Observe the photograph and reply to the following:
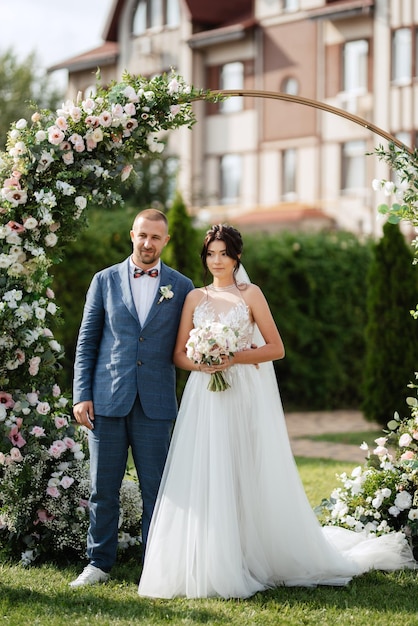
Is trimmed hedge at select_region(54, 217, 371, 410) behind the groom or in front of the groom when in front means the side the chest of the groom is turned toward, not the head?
behind

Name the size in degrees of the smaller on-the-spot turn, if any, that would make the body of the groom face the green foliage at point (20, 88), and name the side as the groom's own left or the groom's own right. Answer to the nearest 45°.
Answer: approximately 180°

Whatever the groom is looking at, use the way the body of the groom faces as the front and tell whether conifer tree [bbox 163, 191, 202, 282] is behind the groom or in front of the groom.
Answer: behind

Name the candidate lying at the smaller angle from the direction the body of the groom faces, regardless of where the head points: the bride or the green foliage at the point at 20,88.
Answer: the bride

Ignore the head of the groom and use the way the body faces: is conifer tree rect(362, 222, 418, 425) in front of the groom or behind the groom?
behind

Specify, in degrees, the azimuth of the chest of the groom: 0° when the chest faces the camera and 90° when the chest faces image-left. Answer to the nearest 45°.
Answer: approximately 0°
